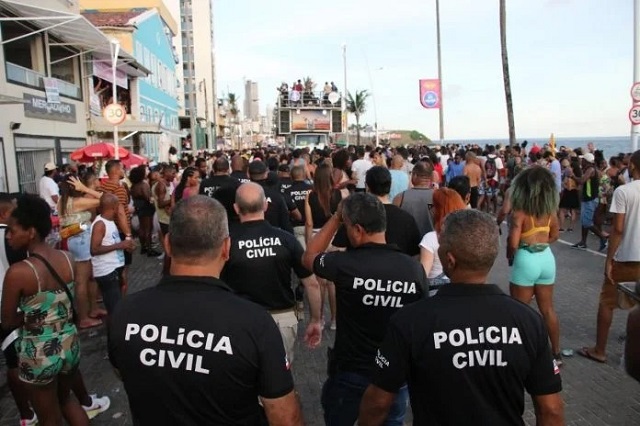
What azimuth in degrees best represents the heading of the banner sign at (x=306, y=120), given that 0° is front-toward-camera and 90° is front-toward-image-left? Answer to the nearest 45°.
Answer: approximately 0°

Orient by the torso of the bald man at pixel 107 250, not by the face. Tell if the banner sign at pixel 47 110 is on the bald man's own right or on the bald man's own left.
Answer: on the bald man's own left

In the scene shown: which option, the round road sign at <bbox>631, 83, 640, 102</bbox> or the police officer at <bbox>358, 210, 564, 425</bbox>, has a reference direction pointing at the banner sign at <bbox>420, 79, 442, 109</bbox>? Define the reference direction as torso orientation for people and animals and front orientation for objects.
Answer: the police officer

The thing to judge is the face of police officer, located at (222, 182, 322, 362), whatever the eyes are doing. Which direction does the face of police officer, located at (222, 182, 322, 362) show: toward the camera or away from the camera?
away from the camera

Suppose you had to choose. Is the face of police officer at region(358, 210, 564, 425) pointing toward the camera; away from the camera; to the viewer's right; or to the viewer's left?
away from the camera

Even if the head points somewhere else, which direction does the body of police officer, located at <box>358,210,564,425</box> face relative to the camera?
away from the camera

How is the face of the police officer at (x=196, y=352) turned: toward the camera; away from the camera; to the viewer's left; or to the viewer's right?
away from the camera

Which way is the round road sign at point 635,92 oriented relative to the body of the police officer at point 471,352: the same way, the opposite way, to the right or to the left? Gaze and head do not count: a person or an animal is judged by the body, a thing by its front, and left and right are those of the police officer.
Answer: the opposite way

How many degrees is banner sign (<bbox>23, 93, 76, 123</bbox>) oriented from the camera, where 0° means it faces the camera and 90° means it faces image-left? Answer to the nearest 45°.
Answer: approximately 315°

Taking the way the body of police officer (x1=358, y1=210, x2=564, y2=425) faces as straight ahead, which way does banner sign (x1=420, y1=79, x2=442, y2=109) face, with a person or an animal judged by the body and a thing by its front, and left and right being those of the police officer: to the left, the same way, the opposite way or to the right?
the opposite way

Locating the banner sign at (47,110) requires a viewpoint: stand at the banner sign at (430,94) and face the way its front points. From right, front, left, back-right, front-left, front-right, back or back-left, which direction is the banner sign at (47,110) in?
front-right

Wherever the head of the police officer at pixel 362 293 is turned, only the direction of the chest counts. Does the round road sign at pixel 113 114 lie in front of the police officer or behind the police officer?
in front

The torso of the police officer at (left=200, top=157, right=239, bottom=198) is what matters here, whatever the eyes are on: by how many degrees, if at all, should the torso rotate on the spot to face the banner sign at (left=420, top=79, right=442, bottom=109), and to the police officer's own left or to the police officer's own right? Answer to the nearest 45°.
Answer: approximately 45° to the police officer's own right
